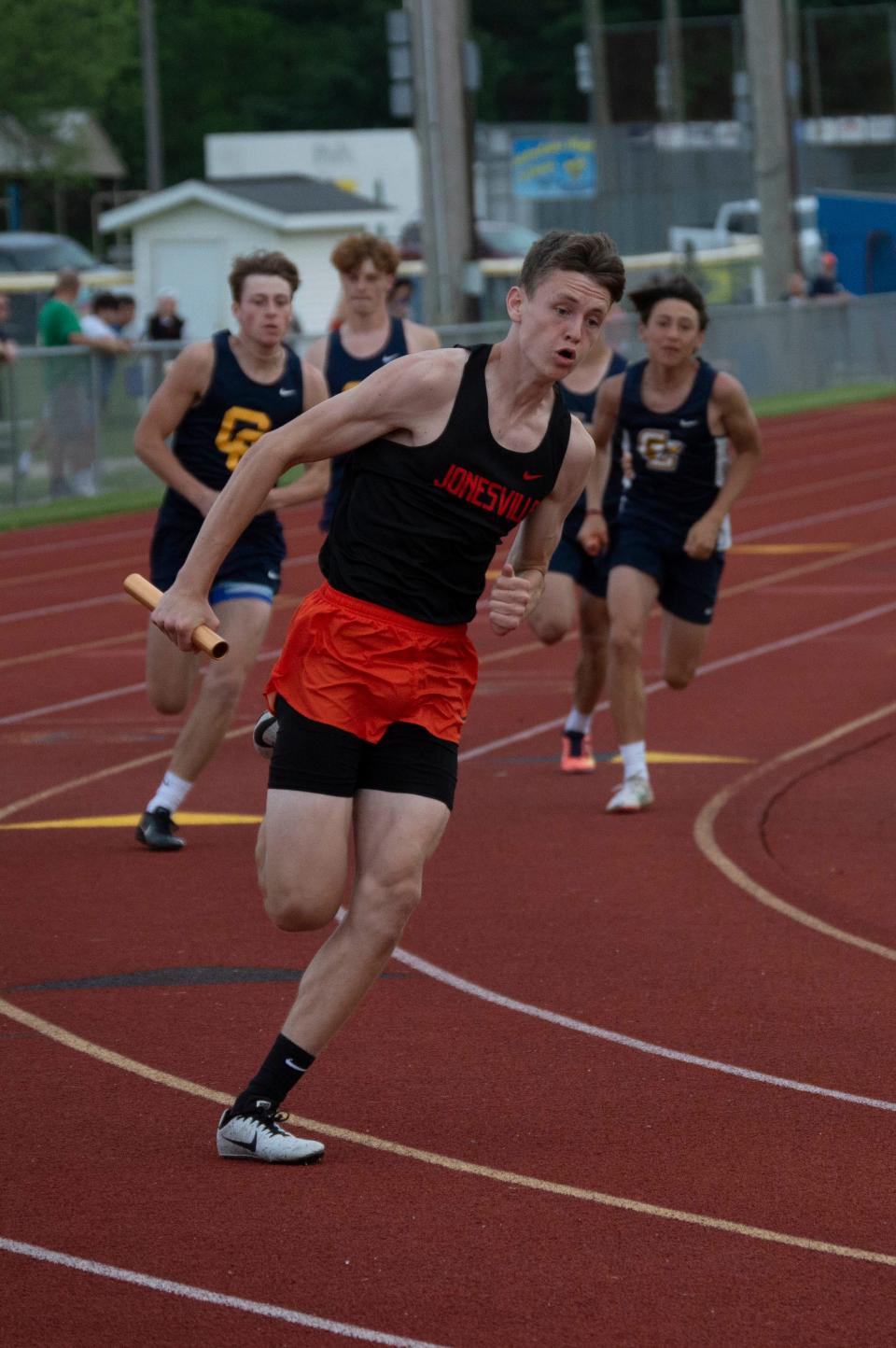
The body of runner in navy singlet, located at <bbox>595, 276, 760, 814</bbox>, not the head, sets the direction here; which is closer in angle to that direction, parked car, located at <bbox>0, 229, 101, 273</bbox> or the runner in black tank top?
the runner in black tank top

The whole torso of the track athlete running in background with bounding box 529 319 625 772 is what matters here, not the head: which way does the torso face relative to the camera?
toward the camera

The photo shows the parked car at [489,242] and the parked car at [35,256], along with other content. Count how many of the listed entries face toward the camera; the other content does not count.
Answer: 0

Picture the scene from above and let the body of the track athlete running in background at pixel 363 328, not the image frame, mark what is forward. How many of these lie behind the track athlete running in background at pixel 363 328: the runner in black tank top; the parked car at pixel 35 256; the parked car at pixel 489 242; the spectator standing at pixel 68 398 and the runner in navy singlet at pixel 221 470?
3

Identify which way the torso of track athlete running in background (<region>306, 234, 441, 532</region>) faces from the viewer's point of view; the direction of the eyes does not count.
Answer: toward the camera

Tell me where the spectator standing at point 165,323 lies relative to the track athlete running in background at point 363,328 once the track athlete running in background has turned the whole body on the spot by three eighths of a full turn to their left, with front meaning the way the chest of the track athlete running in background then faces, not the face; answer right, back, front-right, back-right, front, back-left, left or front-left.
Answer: front-left

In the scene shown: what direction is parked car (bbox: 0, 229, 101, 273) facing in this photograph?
to the viewer's right

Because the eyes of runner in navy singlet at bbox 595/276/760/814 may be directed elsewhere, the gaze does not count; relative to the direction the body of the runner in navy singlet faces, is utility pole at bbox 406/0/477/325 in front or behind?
behind

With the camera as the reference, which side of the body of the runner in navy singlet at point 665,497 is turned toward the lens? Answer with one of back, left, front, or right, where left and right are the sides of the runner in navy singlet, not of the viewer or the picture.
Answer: front

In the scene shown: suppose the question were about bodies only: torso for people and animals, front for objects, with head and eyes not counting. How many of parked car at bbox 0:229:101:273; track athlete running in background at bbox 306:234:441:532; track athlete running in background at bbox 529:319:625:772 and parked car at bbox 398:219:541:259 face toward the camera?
2
